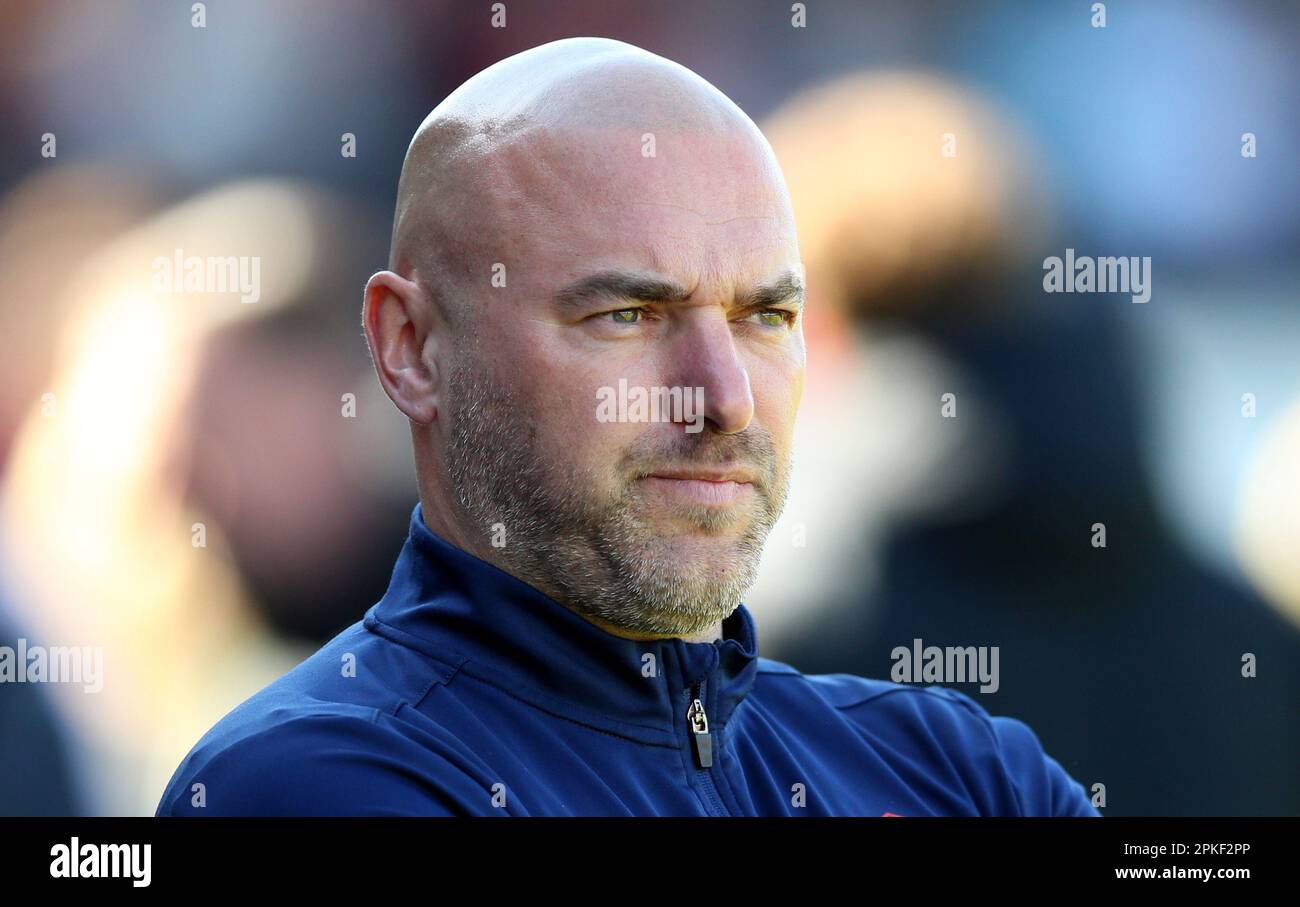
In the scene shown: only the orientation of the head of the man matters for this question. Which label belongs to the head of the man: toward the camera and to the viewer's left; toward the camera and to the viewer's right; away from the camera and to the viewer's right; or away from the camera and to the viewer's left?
toward the camera and to the viewer's right
